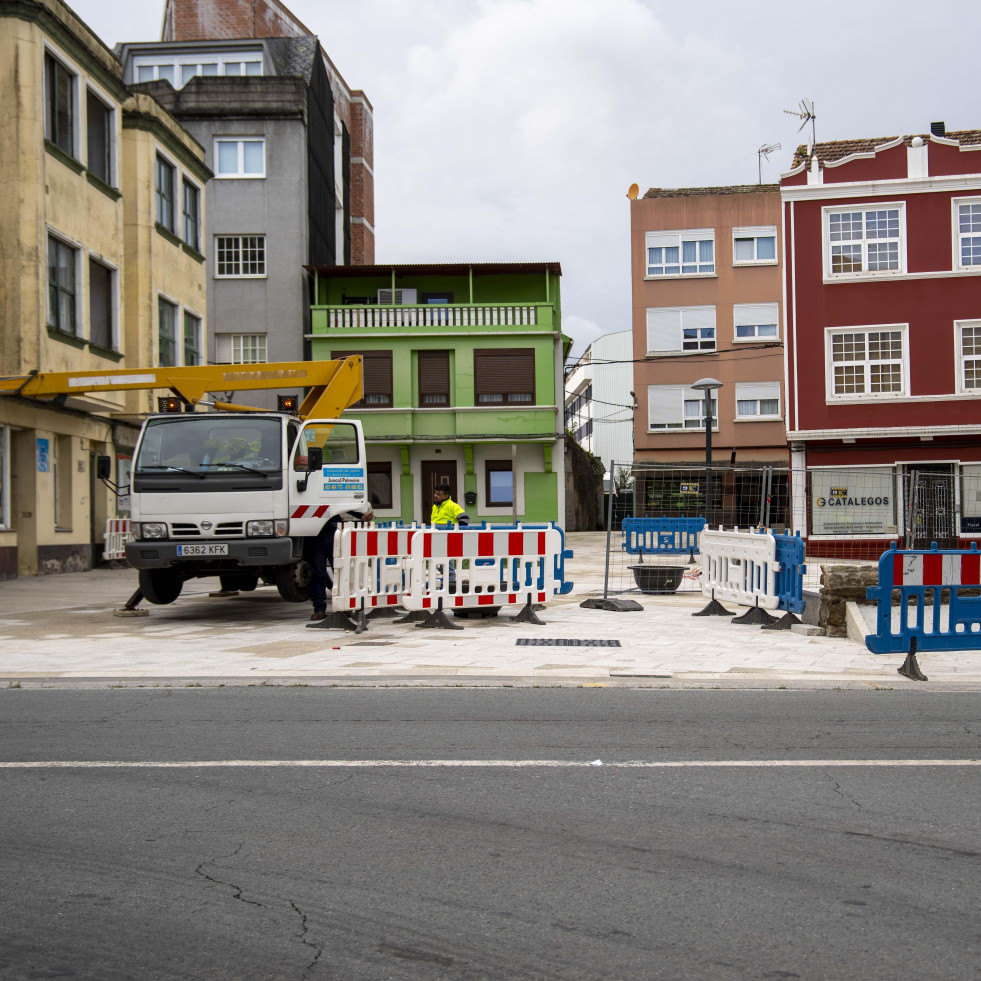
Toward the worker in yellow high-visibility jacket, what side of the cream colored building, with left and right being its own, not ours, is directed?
front

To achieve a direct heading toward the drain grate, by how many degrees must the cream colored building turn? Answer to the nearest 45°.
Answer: approximately 45° to its right

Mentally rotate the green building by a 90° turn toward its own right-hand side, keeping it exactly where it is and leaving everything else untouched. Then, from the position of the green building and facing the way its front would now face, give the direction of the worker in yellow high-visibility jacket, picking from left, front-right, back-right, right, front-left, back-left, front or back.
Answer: left

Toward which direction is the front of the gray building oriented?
toward the camera

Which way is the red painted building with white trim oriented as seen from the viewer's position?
toward the camera

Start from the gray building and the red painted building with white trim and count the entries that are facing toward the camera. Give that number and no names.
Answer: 2

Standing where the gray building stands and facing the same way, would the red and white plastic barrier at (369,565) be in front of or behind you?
in front

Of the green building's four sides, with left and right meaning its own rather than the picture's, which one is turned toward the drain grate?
front

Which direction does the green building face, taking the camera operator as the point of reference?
facing the viewer

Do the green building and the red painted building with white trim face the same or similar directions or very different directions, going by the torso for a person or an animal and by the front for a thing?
same or similar directions

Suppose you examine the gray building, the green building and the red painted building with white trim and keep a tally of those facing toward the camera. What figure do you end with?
3

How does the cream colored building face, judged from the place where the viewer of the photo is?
facing the viewer and to the right of the viewer

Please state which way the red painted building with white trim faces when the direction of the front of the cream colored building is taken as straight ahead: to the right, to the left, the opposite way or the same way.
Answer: to the right

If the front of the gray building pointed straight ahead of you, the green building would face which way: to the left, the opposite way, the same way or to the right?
the same way

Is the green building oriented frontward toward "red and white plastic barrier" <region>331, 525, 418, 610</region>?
yes

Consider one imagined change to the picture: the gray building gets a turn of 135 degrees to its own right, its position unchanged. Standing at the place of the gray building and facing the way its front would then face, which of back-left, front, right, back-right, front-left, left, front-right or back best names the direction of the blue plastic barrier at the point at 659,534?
back

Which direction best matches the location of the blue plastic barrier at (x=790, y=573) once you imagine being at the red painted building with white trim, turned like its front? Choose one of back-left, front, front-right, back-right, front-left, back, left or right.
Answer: front
